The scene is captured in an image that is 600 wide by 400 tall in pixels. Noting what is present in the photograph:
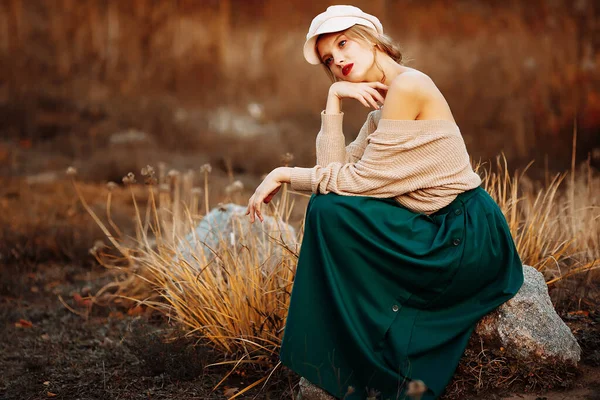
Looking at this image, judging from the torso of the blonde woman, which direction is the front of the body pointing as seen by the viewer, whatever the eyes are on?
to the viewer's left

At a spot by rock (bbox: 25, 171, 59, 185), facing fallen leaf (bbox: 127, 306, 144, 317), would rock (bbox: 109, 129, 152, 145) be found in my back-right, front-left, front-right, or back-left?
back-left

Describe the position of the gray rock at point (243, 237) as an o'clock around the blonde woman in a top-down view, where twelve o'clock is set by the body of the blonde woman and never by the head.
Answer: The gray rock is roughly at 2 o'clock from the blonde woman.

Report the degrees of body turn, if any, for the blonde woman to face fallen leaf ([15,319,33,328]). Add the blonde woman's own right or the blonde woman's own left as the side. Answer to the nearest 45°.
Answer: approximately 45° to the blonde woman's own right

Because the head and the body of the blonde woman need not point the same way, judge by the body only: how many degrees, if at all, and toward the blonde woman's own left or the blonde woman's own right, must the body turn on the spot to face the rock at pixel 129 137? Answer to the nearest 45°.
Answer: approximately 45° to the blonde woman's own right

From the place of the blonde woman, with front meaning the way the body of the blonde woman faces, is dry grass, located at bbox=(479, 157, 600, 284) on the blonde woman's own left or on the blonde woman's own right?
on the blonde woman's own right

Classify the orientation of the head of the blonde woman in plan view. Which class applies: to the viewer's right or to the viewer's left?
to the viewer's left
